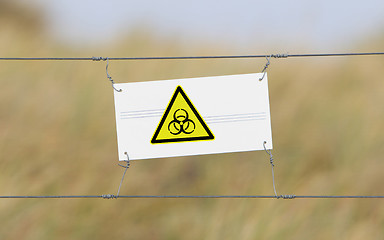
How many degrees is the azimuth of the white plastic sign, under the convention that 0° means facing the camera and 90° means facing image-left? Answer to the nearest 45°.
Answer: approximately 0°
